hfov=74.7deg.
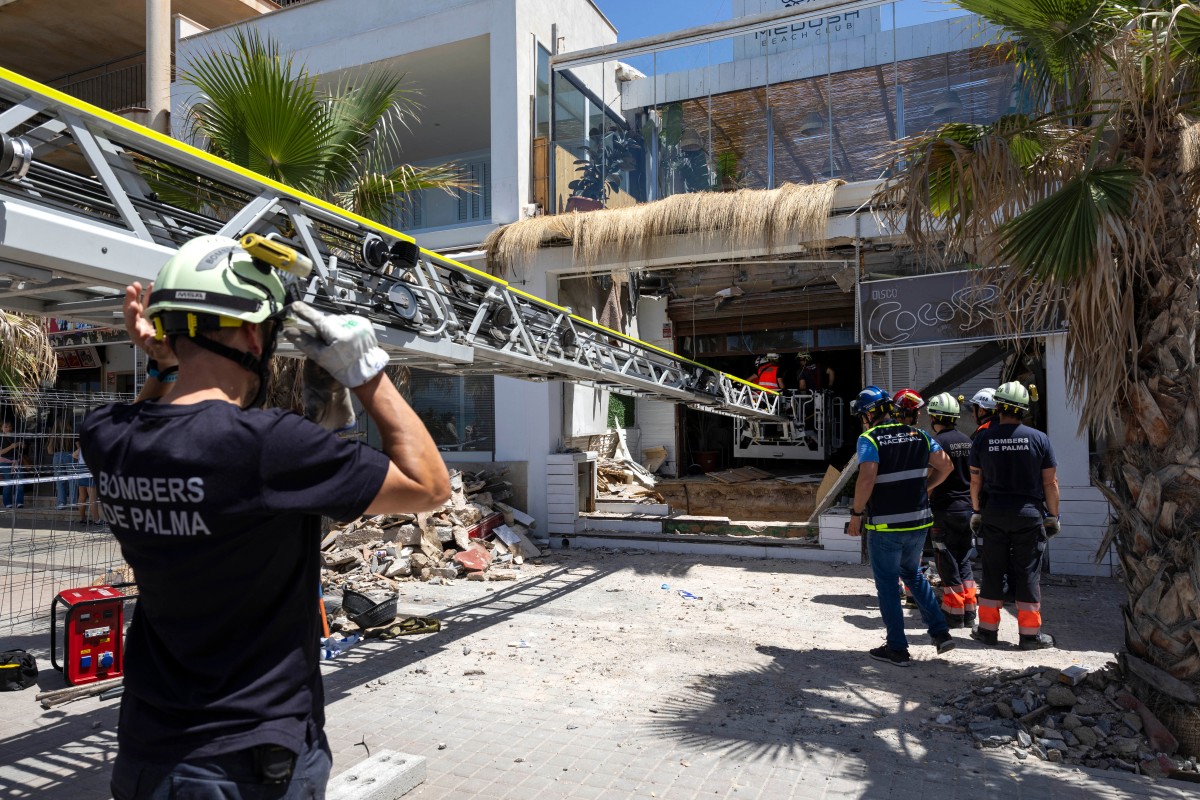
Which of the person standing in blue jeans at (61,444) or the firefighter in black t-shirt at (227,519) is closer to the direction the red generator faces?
the firefighter in black t-shirt

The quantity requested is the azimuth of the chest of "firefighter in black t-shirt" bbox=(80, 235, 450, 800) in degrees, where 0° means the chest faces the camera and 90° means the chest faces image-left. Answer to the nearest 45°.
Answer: approximately 225°

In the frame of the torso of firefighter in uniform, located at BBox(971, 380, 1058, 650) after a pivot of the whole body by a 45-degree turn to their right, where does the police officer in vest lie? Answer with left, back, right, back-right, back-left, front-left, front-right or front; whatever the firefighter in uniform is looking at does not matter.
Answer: back

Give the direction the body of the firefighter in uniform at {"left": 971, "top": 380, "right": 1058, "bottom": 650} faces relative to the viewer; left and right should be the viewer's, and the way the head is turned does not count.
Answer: facing away from the viewer

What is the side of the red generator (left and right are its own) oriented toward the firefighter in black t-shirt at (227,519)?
front

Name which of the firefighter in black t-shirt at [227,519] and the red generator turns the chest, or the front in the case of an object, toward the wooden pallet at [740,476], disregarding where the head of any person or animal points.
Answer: the firefighter in black t-shirt

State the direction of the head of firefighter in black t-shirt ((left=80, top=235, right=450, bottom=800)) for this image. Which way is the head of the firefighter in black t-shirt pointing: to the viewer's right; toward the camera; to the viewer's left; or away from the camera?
away from the camera

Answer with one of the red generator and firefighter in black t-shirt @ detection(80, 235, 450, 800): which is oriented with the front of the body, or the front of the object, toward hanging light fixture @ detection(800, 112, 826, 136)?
the firefighter in black t-shirt

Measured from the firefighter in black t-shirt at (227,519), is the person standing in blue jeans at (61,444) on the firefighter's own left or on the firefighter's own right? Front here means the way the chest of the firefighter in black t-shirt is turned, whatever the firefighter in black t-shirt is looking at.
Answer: on the firefighter's own left

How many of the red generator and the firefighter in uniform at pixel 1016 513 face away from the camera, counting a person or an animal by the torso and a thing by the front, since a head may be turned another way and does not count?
1

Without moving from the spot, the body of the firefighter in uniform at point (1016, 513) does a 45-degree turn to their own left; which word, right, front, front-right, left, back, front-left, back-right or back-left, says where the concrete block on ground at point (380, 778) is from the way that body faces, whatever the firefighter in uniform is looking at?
left

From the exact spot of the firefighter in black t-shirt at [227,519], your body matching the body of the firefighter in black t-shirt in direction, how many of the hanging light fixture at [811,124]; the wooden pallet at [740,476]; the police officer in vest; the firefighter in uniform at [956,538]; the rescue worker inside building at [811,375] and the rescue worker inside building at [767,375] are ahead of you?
6

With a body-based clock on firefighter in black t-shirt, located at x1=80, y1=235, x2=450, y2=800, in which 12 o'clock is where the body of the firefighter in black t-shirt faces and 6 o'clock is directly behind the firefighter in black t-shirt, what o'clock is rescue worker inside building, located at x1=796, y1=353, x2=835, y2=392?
The rescue worker inside building is roughly at 12 o'clock from the firefighter in black t-shirt.

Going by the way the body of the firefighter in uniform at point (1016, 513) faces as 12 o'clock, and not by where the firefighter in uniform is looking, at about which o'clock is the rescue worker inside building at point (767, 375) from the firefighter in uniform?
The rescue worker inside building is roughly at 11 o'clock from the firefighter in uniform.

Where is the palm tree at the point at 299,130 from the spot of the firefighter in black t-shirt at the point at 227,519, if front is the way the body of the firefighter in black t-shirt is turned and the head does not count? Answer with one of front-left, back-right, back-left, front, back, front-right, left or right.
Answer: front-left

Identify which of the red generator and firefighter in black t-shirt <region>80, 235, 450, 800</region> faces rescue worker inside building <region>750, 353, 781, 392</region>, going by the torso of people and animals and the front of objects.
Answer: the firefighter in black t-shirt
